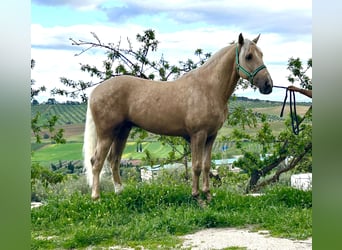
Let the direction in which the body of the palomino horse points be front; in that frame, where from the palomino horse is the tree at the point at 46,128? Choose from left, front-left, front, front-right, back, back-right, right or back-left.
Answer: back-left

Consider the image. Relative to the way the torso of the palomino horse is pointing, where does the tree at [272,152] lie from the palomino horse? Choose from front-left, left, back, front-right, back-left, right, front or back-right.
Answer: front-left

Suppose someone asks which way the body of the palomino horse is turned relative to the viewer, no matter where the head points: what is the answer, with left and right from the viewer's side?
facing to the right of the viewer

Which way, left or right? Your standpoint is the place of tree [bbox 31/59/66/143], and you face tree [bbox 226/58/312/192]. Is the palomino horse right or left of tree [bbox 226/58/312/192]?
right

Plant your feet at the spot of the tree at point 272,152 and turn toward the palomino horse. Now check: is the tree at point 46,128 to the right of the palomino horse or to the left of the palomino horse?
right
